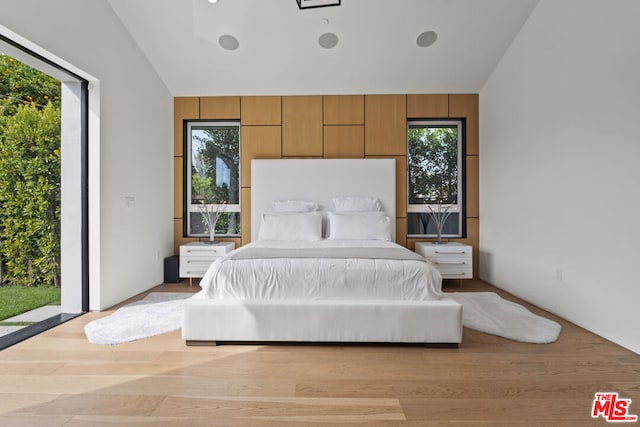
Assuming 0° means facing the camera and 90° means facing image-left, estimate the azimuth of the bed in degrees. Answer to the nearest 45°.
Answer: approximately 0°

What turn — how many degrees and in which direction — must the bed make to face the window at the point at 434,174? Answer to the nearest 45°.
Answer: approximately 135° to its left

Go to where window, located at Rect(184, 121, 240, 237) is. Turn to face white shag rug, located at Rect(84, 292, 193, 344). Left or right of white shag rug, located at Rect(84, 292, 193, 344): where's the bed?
left

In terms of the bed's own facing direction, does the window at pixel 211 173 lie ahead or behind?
behind

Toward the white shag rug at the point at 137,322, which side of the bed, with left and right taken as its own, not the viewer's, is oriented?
right

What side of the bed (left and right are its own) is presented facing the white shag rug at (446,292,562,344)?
left
